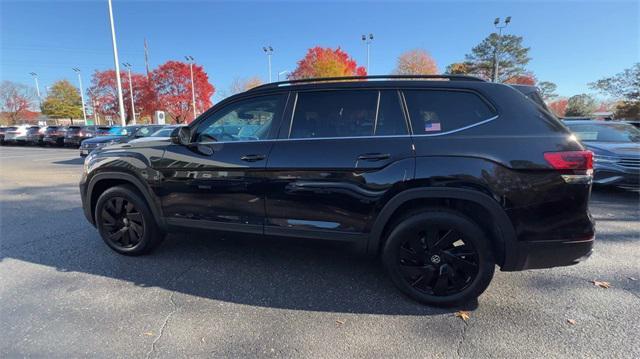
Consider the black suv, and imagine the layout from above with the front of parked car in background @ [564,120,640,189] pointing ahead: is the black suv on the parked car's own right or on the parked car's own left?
on the parked car's own right

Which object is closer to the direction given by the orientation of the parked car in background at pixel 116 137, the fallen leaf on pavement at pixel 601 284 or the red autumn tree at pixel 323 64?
the fallen leaf on pavement

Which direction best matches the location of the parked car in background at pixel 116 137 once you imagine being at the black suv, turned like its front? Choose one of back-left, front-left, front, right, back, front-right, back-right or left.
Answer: front-right

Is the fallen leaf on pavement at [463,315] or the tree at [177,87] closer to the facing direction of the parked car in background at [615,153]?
the fallen leaf on pavement

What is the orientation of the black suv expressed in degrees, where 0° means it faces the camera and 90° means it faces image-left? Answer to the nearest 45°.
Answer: approximately 90°

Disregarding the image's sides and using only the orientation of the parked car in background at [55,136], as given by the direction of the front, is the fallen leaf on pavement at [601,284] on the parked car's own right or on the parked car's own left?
on the parked car's own left

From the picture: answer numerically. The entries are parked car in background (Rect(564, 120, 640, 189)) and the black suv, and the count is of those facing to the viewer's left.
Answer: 1

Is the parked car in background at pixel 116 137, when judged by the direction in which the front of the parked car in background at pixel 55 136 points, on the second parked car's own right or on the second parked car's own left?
on the second parked car's own left

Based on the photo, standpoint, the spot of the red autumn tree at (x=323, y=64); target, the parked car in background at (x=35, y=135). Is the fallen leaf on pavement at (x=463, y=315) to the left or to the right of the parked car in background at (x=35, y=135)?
left

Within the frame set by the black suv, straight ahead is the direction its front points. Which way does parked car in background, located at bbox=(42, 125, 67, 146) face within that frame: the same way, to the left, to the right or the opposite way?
to the left

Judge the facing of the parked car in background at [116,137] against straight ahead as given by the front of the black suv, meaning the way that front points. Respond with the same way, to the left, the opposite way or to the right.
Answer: to the left

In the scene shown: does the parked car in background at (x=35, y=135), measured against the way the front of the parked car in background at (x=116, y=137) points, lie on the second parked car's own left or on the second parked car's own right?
on the second parked car's own right

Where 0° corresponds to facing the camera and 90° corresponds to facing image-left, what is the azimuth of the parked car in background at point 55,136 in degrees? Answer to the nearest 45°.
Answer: approximately 45°

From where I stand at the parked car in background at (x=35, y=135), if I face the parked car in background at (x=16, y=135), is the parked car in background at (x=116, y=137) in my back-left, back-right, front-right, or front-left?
back-left

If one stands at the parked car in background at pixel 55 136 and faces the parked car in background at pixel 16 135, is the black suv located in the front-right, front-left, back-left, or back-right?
back-left

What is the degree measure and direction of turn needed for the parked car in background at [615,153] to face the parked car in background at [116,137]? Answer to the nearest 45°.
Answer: approximately 135° to its right

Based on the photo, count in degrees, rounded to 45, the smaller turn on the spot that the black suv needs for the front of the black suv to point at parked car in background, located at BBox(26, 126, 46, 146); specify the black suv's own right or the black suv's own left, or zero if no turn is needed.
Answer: approximately 45° to the black suv's own right
